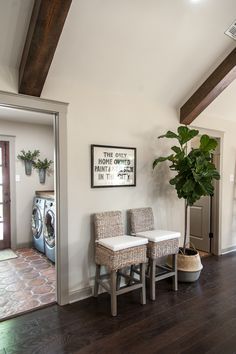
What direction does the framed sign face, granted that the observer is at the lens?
facing the viewer and to the right of the viewer

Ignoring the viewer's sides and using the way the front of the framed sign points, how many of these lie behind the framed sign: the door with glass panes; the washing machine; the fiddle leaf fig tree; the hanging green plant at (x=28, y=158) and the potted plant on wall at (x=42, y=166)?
4

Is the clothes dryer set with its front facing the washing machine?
no
